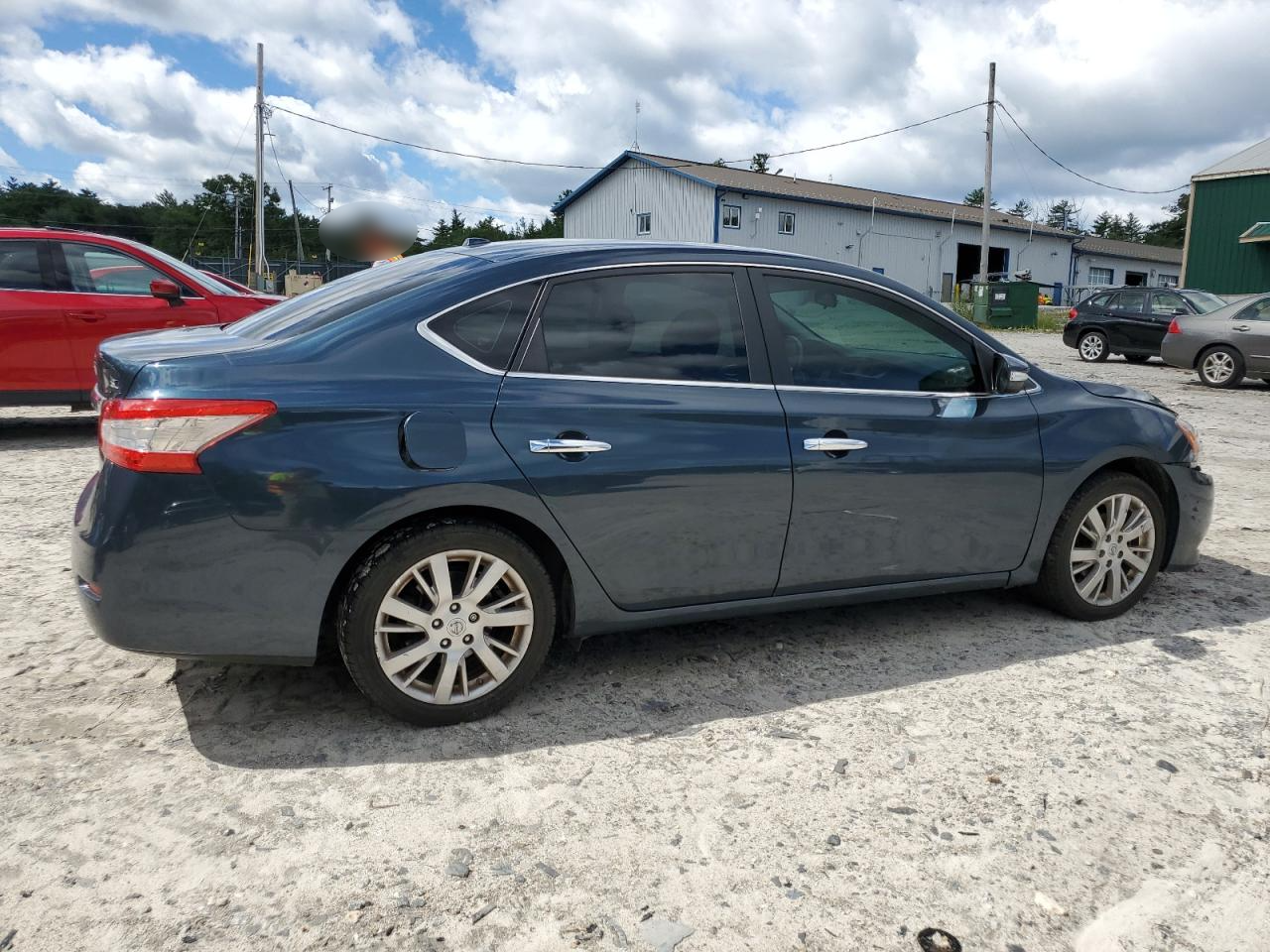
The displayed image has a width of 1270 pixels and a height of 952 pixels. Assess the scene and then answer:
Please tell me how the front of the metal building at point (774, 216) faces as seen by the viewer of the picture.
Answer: facing the viewer and to the right of the viewer

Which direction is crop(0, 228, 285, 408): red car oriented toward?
to the viewer's right

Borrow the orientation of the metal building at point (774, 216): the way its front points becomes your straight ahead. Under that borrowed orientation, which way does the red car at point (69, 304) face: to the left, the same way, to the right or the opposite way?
to the left

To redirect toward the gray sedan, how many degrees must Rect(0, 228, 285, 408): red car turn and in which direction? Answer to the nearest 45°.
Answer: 0° — it already faces it

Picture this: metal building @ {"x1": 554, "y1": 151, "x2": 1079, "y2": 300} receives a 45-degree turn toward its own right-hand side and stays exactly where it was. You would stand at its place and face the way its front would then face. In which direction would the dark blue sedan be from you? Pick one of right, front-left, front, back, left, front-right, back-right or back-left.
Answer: front

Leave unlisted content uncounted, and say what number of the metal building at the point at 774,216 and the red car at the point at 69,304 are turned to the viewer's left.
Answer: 0

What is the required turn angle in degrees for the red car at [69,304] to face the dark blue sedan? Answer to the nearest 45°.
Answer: approximately 90° to its right

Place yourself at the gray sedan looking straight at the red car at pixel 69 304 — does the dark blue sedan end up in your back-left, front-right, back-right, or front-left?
front-left
